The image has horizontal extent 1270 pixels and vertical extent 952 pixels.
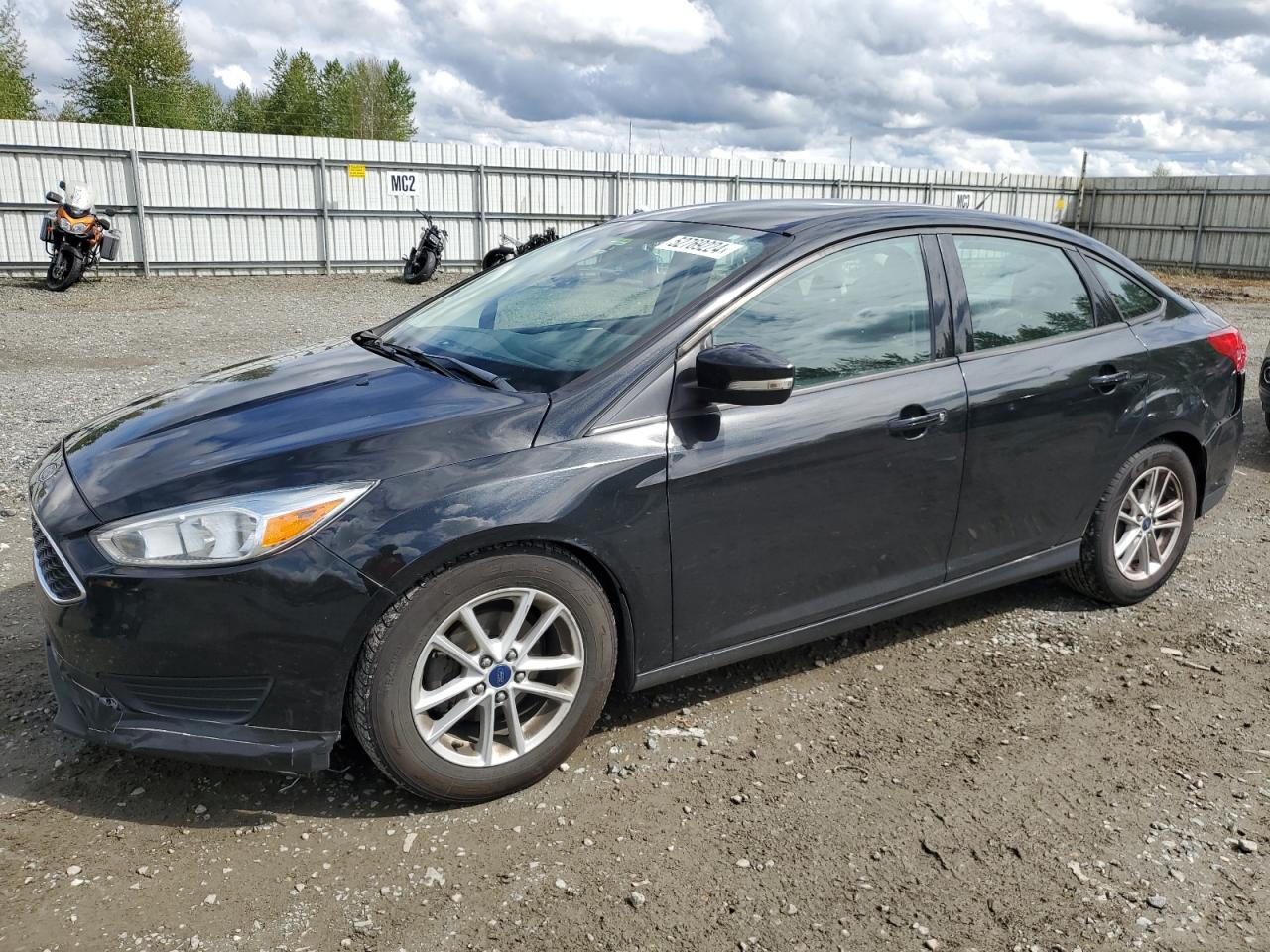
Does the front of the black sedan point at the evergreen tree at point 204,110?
no

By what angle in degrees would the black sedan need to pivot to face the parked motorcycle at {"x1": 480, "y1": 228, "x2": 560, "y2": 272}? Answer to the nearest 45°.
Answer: approximately 135° to its right

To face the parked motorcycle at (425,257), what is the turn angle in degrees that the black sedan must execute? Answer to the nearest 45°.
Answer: approximately 135° to its right

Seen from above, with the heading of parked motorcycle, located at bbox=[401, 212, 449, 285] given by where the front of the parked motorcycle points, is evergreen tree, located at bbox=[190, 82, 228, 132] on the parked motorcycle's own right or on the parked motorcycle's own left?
on the parked motorcycle's own right

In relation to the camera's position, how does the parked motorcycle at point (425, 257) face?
facing the viewer and to the left of the viewer

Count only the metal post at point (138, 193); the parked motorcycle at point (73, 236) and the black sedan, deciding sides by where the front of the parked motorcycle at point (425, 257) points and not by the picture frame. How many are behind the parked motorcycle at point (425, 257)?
0

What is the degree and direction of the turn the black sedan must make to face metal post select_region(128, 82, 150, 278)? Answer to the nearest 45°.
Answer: approximately 90° to its right

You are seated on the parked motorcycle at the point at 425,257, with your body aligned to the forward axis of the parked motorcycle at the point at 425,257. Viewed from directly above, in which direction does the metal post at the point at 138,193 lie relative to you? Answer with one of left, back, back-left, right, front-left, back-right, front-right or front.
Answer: front-right

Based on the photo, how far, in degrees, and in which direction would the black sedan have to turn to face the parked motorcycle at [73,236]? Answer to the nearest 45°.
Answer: approximately 90° to its right

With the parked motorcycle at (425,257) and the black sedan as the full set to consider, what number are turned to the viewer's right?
0

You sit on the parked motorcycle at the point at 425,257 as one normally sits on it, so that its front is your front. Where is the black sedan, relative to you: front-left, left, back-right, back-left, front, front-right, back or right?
front-left
